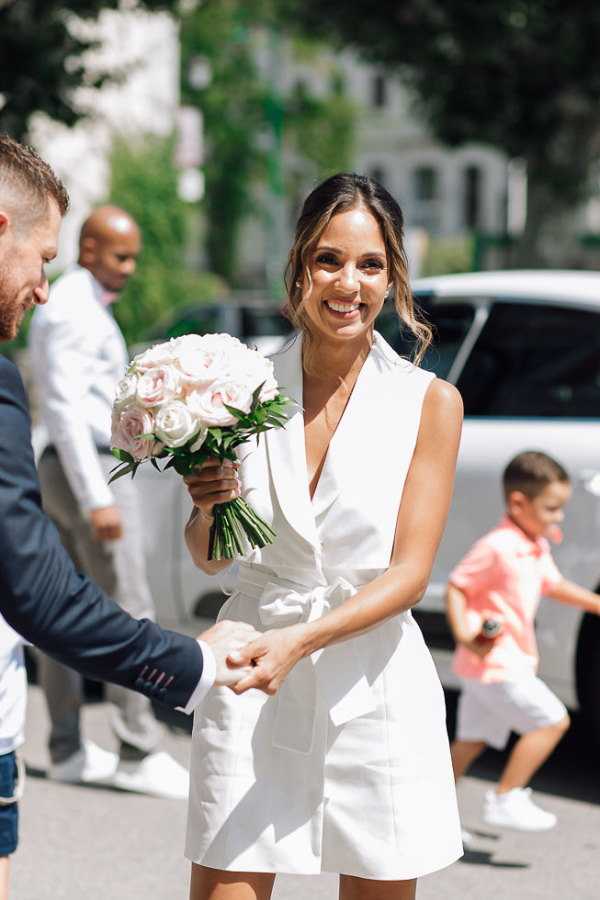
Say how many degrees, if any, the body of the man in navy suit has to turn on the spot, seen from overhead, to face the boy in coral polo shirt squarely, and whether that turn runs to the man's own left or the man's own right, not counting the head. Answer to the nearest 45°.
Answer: approximately 45° to the man's own left

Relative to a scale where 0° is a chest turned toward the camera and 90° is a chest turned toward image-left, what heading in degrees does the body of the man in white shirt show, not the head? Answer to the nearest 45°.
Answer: approximately 270°

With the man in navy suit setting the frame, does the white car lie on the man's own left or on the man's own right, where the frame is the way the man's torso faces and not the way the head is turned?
on the man's own left

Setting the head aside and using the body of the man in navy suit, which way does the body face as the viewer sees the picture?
to the viewer's right

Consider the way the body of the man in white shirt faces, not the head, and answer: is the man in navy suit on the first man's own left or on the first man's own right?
on the first man's own right

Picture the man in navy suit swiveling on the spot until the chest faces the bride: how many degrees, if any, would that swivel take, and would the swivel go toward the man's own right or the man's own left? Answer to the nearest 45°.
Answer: approximately 45° to the man's own left

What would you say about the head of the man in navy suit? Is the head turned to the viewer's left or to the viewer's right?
to the viewer's right
